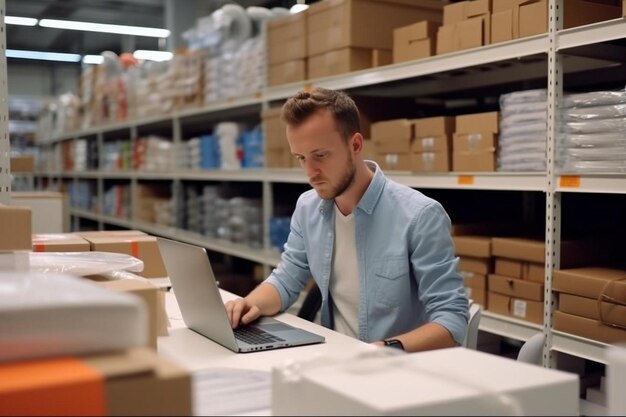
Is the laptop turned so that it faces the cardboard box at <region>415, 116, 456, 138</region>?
yes

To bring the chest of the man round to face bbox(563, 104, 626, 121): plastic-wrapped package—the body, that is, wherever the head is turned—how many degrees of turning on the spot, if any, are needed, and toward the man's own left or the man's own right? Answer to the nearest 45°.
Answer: approximately 135° to the man's own left

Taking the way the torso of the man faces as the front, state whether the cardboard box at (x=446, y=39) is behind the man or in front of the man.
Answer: behind

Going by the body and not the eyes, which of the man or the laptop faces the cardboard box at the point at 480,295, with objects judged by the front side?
the laptop

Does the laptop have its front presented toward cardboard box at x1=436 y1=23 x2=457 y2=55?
yes

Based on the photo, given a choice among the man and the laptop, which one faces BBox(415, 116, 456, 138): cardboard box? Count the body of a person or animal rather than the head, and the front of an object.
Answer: the laptop

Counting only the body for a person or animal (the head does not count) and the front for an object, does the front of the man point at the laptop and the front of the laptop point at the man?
yes

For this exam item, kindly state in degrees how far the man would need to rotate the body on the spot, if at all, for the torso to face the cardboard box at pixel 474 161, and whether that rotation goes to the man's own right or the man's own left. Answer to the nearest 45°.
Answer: approximately 180°

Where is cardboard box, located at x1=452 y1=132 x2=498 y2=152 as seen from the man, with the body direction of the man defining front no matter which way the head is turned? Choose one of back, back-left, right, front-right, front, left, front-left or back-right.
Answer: back

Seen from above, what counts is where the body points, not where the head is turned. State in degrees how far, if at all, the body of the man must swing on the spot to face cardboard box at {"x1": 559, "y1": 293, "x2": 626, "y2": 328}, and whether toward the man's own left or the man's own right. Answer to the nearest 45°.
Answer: approximately 135° to the man's own left

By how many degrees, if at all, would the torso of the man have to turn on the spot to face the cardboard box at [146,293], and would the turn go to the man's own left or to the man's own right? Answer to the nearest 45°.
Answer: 0° — they already face it

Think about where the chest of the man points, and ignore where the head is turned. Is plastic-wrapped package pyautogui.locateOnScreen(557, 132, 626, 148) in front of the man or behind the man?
behind

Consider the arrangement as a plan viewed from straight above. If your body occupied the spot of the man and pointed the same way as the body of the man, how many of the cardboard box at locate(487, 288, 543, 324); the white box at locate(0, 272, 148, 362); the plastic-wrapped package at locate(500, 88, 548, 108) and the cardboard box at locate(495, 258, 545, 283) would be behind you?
3

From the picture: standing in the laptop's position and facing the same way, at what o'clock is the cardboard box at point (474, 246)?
The cardboard box is roughly at 12 o'clock from the laptop.

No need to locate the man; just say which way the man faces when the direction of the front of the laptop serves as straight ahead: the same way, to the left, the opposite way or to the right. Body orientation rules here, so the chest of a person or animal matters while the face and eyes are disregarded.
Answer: the opposite way

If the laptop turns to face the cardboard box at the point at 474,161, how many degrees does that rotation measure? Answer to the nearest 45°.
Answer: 0° — it already faces it

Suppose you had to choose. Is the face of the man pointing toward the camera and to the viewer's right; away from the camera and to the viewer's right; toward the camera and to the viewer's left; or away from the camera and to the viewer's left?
toward the camera and to the viewer's left

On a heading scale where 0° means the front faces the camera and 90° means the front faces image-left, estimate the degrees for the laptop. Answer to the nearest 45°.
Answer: approximately 225°

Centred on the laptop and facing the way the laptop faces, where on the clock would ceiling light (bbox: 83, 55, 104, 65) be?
The ceiling light is roughly at 10 o'clock from the laptop.

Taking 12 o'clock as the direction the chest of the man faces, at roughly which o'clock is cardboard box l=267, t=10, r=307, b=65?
The cardboard box is roughly at 4 o'clock from the man.
